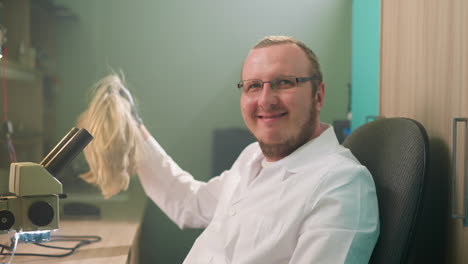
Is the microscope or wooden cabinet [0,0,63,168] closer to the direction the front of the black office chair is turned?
the microscope

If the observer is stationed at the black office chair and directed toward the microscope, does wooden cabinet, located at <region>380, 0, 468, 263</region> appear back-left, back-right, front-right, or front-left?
back-right

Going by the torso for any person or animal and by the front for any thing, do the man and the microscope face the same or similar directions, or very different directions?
very different directions

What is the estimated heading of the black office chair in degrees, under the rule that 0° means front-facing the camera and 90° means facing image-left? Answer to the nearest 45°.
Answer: approximately 45°

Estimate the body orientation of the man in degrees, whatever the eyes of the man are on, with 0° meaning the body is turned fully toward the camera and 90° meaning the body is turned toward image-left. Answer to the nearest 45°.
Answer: approximately 45°

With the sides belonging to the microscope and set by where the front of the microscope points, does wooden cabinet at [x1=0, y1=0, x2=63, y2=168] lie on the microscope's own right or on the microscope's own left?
on the microscope's own left

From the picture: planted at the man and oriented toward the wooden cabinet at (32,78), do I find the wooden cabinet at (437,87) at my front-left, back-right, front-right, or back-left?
back-right

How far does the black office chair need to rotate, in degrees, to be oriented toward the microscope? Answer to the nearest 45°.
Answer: approximately 45° to its right

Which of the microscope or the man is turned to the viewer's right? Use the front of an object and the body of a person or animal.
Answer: the microscope

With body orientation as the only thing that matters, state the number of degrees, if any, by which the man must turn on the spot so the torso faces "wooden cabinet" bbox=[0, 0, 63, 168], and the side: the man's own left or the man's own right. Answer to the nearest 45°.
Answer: approximately 90° to the man's own right

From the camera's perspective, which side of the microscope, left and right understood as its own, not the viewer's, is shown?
right
